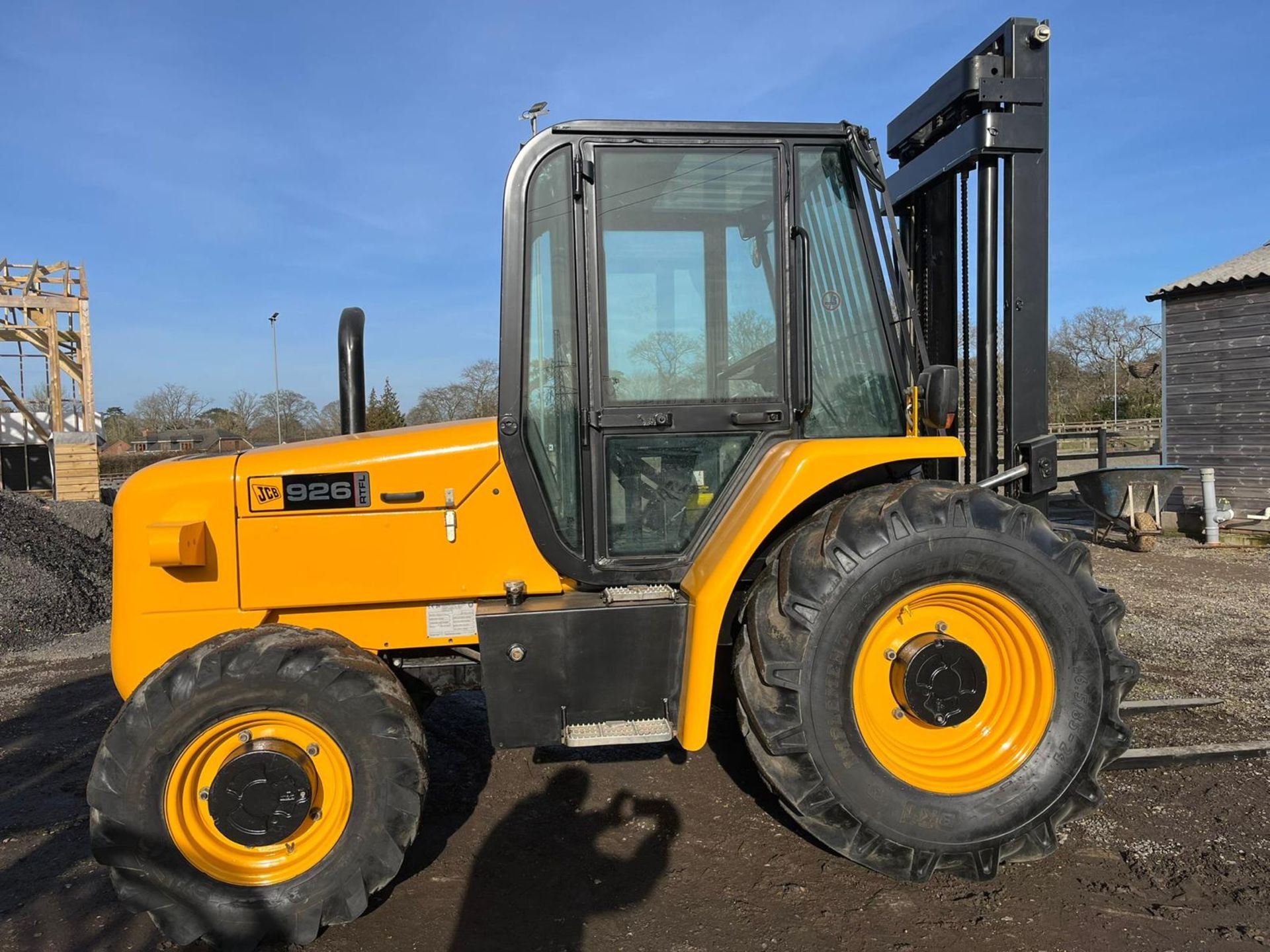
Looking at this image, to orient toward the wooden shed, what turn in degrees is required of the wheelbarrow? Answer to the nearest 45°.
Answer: approximately 135° to its left

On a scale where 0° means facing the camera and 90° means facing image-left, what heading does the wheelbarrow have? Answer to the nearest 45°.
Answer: approximately 315°

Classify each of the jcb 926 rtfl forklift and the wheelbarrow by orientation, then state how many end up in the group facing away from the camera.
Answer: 0

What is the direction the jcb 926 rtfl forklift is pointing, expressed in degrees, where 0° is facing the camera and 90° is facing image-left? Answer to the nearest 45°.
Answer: approximately 270°

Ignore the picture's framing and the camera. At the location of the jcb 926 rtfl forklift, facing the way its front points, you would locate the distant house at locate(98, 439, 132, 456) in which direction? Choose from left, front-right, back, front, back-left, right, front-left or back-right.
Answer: back-left

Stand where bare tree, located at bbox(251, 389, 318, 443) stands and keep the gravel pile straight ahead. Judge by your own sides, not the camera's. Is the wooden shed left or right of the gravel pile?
left

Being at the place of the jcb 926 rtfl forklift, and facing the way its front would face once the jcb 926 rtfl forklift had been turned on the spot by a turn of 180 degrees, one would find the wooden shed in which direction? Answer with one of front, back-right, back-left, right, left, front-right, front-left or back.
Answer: back-right

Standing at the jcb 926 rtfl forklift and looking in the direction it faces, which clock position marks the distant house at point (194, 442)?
The distant house is roughly at 8 o'clock from the jcb 926 rtfl forklift.
